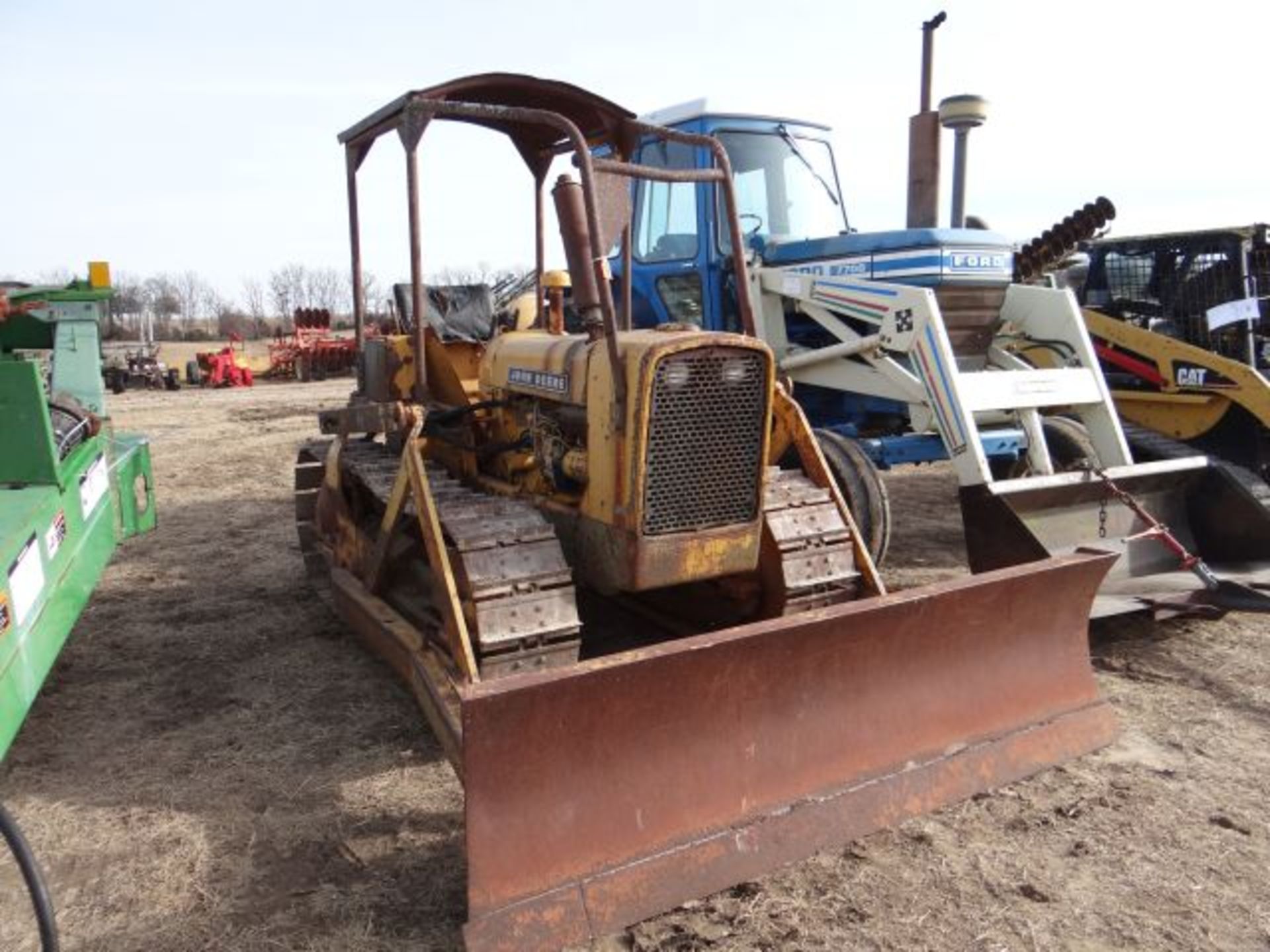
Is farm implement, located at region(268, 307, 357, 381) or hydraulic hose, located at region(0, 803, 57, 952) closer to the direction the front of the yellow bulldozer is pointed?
the hydraulic hose

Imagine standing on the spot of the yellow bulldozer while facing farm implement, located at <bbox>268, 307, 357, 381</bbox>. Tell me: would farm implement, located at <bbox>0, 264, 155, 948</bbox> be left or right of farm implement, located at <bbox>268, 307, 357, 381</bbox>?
left

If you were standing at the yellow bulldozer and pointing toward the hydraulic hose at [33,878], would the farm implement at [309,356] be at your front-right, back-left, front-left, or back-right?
back-right

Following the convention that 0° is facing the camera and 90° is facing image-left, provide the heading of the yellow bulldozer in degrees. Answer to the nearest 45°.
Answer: approximately 315°

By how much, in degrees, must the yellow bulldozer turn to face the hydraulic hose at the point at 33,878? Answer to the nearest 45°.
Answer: approximately 90° to its right

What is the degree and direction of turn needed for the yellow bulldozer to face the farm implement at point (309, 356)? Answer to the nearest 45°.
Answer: approximately 180°

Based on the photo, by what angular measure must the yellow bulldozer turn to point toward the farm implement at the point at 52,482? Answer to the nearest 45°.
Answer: approximately 135° to its right
